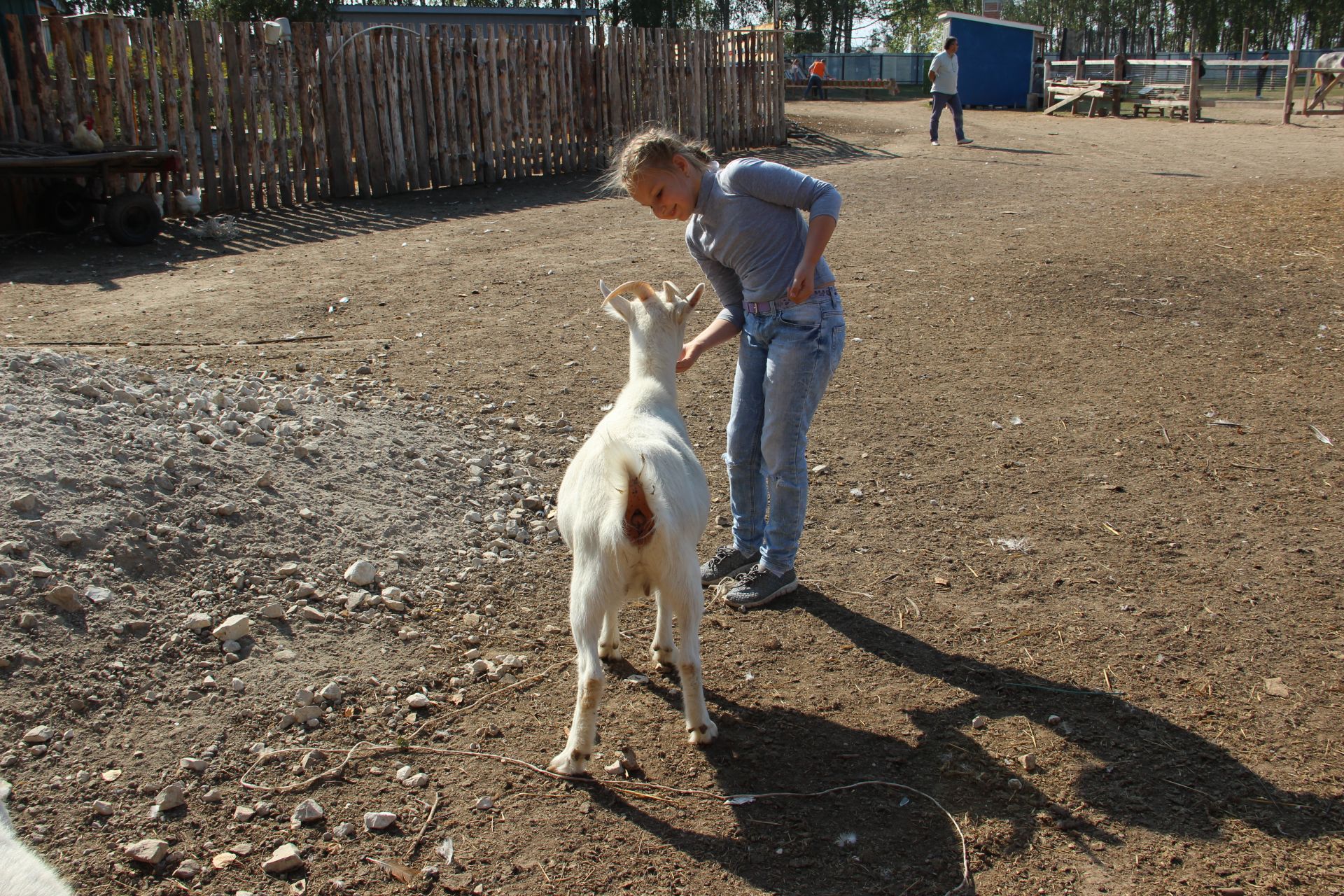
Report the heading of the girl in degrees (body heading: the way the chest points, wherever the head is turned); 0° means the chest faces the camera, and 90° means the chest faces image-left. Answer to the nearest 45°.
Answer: approximately 45°

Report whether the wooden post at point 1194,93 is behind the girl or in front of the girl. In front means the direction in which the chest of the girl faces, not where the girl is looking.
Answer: behind

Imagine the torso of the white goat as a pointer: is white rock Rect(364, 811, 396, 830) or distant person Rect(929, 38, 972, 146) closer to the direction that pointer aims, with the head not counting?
the distant person

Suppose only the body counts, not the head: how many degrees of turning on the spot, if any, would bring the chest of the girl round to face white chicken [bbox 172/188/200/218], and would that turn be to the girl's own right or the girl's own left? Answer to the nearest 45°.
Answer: approximately 90° to the girl's own right

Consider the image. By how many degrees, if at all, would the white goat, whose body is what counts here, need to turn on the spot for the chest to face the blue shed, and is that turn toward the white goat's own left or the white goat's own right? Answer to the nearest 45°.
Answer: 0° — it already faces it

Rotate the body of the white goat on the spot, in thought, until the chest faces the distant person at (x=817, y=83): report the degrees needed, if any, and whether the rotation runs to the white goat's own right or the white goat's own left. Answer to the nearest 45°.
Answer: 0° — it already faces them

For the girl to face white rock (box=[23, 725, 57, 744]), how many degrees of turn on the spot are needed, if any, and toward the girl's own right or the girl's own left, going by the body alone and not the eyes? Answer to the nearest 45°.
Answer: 0° — they already face it

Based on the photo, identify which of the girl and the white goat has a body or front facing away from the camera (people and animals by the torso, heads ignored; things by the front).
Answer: the white goat

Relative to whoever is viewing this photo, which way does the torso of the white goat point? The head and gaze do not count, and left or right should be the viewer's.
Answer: facing away from the viewer

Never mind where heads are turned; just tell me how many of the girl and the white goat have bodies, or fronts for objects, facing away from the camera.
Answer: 1

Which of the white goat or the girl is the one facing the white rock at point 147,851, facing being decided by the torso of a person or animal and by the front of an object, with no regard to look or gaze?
the girl

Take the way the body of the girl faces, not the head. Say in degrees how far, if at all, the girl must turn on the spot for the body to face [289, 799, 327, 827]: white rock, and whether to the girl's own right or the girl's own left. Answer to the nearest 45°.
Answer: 0° — they already face it

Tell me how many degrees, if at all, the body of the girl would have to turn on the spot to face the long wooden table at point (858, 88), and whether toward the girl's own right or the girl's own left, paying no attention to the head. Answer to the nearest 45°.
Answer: approximately 135° to the girl's own right

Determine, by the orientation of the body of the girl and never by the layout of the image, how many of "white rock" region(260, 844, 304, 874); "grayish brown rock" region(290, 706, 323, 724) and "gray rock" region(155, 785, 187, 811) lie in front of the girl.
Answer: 3

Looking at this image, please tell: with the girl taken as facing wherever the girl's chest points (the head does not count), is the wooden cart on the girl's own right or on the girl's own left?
on the girl's own right
